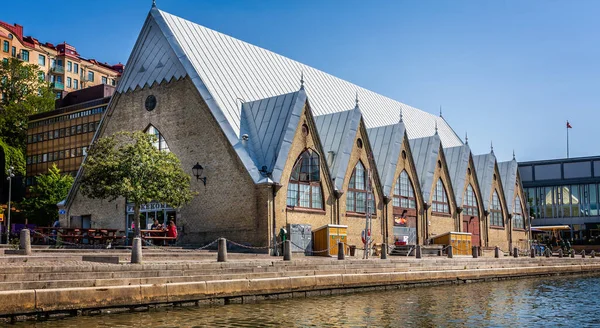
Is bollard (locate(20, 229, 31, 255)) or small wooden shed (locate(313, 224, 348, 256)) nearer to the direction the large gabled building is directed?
the bollard

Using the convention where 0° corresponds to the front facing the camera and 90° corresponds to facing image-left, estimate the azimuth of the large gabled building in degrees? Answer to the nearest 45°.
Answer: approximately 45°

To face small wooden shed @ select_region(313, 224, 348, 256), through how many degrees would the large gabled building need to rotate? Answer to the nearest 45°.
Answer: approximately 90° to its left

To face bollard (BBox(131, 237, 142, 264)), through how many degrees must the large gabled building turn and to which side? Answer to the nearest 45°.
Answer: approximately 45° to its left

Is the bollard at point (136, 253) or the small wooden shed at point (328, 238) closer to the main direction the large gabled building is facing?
the bollard

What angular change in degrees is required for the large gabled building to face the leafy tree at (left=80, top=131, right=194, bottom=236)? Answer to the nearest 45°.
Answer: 0° — it already faces it
